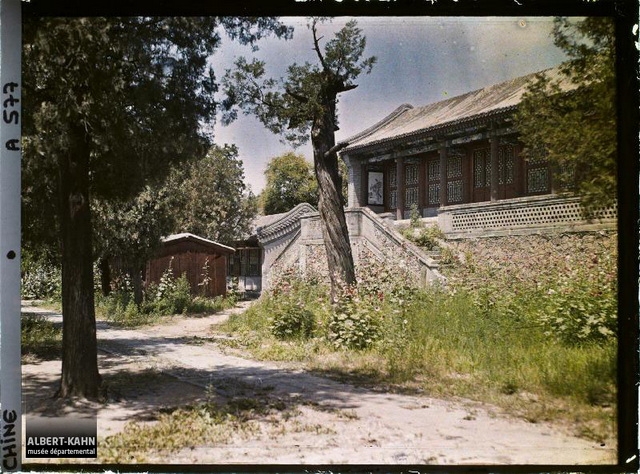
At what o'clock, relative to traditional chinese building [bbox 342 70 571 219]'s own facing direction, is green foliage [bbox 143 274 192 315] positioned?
The green foliage is roughly at 1 o'clock from the traditional chinese building.

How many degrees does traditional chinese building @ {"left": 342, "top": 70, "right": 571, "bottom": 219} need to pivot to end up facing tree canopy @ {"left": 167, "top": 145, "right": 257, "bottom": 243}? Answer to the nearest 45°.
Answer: approximately 45° to its right

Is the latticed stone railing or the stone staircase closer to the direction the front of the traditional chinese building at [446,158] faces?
the stone staircase

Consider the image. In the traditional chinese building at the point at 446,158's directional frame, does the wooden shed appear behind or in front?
in front

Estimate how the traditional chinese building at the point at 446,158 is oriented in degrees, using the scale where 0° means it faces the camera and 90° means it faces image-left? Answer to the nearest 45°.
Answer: approximately 45°

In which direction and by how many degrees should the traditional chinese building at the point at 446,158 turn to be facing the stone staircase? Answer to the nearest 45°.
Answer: approximately 45° to its right
